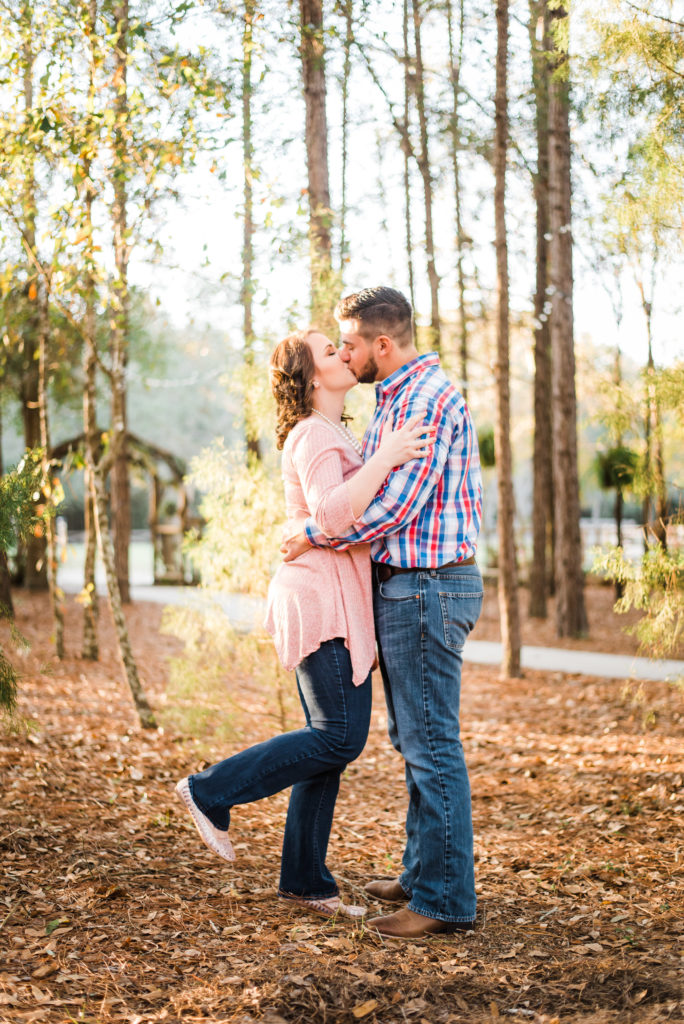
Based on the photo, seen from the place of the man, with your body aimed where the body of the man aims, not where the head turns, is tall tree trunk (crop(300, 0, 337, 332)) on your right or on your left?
on your right

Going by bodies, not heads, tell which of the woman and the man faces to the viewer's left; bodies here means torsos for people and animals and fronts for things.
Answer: the man

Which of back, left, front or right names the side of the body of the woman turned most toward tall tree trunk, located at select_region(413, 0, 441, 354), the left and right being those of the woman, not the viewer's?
left

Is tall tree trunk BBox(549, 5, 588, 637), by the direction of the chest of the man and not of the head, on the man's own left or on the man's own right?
on the man's own right

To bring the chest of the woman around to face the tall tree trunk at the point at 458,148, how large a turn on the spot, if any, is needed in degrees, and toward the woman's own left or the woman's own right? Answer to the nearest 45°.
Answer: approximately 90° to the woman's own left

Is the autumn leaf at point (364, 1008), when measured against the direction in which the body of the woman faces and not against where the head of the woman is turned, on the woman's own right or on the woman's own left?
on the woman's own right

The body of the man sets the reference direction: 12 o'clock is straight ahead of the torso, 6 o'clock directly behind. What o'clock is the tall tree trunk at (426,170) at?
The tall tree trunk is roughly at 3 o'clock from the man.

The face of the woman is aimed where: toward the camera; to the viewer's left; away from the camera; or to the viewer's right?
to the viewer's right

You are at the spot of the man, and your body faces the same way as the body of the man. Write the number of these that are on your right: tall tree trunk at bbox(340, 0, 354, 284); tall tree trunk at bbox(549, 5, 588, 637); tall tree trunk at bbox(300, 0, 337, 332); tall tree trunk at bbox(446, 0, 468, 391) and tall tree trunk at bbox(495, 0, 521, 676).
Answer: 5

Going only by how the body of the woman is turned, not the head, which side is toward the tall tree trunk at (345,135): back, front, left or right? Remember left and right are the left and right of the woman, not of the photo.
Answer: left

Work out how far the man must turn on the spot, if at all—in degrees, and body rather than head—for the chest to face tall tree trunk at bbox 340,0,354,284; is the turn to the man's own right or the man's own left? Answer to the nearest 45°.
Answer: approximately 90° to the man's own right

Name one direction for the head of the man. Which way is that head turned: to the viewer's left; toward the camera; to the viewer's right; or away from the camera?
to the viewer's left

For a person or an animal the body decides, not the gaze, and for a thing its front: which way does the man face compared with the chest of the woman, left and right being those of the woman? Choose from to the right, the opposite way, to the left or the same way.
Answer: the opposite way

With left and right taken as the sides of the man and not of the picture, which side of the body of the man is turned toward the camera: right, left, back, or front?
left

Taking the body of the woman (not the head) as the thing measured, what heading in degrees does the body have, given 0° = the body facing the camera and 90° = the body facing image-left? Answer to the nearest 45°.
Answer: approximately 270°
